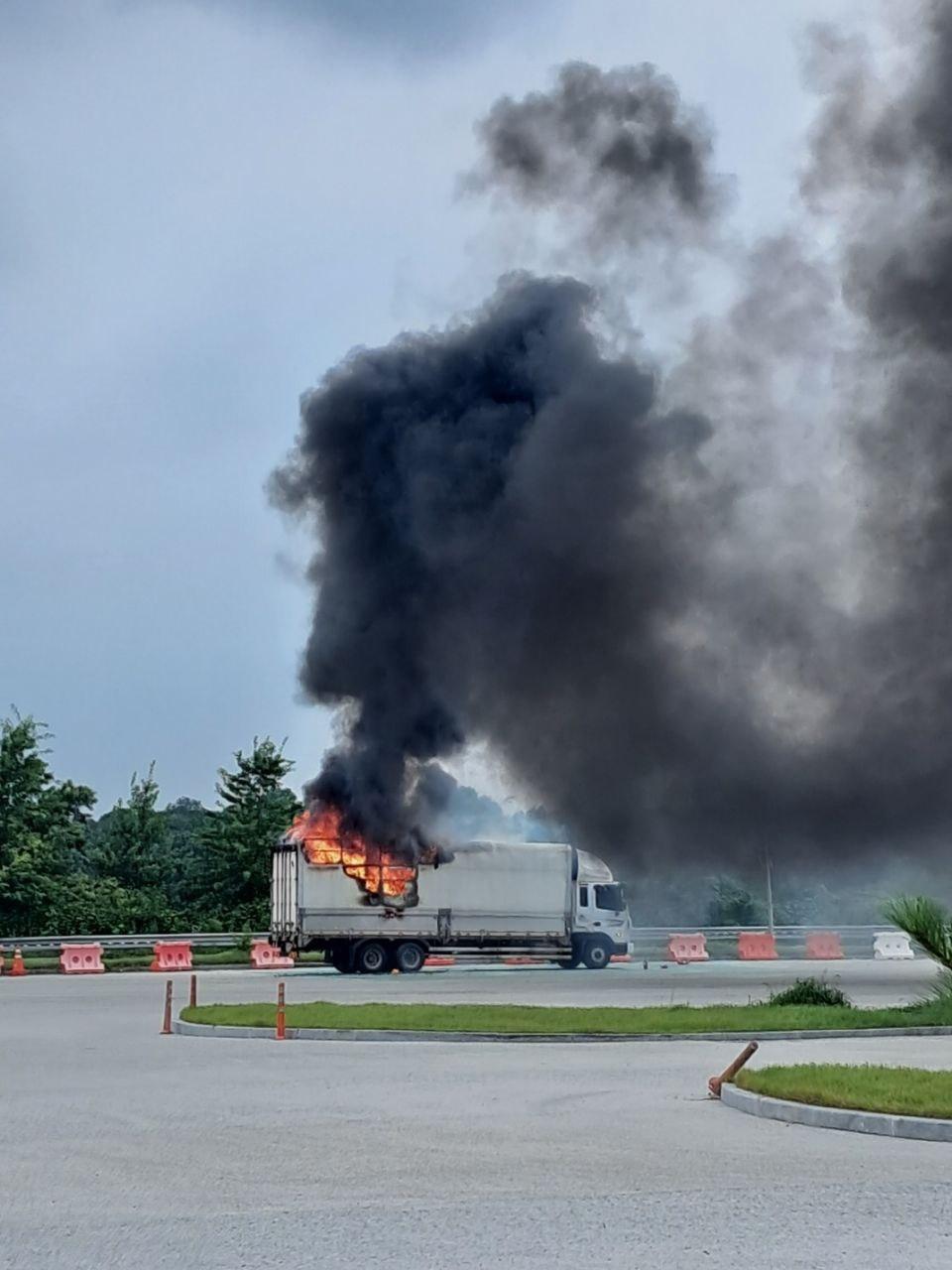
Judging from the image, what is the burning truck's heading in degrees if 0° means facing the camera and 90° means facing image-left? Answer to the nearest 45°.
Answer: approximately 270°

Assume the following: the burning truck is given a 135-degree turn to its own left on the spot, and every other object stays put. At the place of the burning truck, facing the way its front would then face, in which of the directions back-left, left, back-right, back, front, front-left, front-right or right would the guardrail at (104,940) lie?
front

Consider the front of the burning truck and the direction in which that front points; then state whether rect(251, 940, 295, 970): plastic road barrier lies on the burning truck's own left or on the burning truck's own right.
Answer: on the burning truck's own left

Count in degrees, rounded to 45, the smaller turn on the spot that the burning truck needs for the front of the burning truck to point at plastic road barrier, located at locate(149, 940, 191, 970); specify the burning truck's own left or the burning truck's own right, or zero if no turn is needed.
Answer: approximately 135° to the burning truck's own left

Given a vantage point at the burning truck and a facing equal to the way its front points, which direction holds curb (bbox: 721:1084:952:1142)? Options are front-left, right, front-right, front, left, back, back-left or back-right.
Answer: right

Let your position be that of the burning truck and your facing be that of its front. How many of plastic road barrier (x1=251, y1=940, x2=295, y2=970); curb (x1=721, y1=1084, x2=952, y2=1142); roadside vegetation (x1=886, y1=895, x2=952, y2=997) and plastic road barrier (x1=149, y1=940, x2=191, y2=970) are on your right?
2

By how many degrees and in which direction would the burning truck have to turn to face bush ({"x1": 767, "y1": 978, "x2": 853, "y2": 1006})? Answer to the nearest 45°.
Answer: approximately 90° to its right

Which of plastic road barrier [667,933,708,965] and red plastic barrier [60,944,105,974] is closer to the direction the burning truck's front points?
the plastic road barrier

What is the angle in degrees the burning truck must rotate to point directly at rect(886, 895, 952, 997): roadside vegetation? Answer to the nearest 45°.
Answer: approximately 90° to its right

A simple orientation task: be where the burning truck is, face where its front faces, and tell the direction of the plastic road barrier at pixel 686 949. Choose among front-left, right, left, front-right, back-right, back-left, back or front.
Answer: front-left

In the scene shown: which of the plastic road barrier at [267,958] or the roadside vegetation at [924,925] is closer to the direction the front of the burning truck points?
the roadside vegetation
